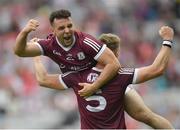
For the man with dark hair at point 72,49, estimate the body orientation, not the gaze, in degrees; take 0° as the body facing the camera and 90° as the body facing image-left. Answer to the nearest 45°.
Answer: approximately 0°
